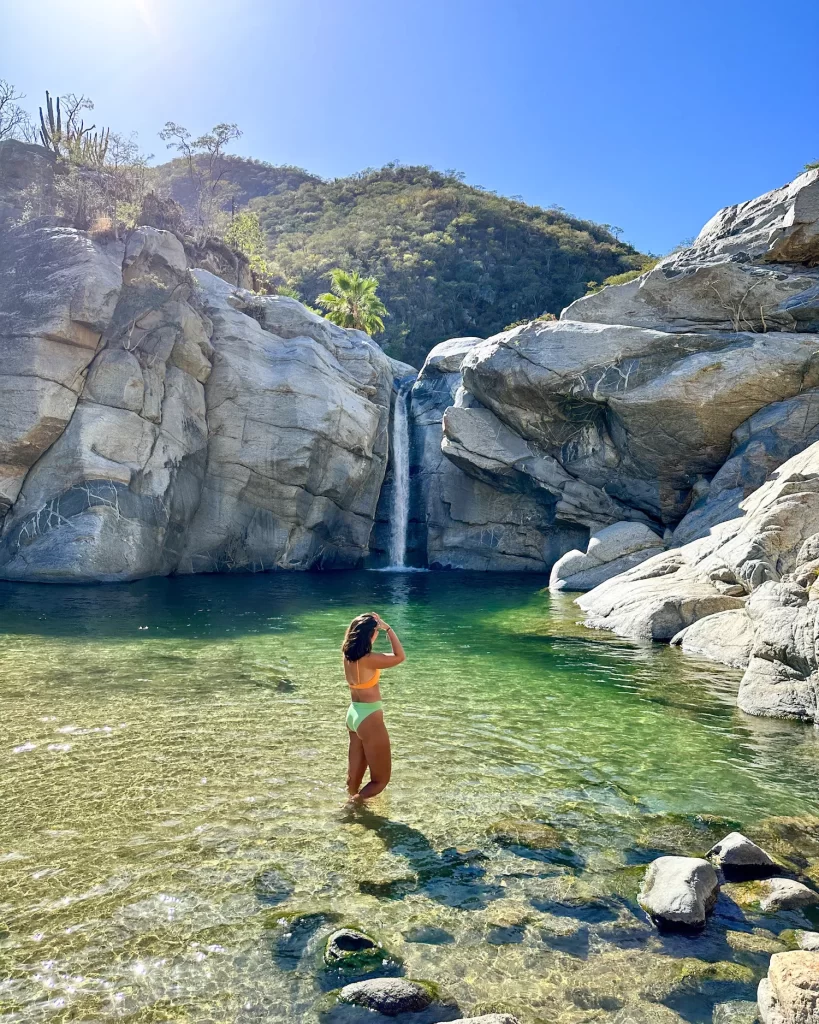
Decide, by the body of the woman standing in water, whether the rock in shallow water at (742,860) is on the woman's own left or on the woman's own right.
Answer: on the woman's own right

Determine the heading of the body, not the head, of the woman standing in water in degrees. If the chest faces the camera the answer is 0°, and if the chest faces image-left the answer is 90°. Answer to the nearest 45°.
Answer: approximately 225°

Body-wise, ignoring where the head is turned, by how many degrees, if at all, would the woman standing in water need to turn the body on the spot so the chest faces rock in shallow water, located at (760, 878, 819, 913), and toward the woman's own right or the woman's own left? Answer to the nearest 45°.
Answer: approximately 90° to the woman's own right

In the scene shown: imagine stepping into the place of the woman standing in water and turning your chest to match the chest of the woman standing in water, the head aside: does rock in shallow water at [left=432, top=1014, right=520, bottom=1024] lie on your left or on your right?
on your right

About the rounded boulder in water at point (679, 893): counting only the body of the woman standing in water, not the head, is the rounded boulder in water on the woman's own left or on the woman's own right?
on the woman's own right

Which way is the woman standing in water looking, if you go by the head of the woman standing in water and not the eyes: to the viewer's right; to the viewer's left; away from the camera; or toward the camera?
away from the camera

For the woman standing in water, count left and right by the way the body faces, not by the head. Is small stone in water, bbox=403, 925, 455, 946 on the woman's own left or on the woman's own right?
on the woman's own right

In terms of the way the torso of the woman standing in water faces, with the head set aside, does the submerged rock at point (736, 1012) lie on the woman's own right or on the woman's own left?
on the woman's own right

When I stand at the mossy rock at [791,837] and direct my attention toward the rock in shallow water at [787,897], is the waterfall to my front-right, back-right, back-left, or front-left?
back-right

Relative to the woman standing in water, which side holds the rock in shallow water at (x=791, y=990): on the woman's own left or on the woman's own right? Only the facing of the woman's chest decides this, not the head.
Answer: on the woman's own right

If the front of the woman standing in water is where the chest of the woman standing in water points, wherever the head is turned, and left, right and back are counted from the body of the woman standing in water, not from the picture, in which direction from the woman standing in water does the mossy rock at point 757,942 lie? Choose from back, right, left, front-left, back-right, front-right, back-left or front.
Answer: right

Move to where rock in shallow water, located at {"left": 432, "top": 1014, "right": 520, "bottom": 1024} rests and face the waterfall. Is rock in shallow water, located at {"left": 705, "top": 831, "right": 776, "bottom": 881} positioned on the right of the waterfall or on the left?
right
